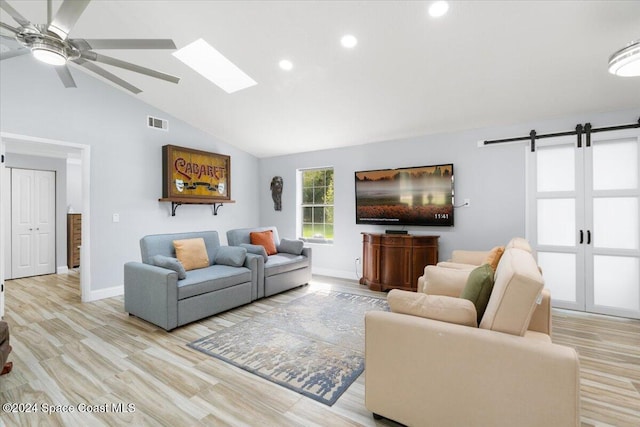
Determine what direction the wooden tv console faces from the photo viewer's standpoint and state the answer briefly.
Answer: facing the viewer and to the left of the viewer

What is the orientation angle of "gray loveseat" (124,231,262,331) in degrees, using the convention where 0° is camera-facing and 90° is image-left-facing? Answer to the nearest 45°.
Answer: approximately 315°

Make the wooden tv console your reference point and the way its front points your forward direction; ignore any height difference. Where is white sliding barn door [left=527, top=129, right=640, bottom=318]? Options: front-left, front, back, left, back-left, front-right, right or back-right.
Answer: back-left

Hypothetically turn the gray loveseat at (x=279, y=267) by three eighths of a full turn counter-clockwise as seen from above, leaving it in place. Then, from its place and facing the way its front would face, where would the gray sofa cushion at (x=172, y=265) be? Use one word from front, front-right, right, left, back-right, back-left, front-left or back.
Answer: back-left

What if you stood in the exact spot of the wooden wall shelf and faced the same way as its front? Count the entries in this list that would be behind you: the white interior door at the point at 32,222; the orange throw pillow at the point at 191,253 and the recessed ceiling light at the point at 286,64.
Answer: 1

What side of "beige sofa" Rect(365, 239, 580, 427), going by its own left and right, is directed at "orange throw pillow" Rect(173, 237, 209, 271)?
front

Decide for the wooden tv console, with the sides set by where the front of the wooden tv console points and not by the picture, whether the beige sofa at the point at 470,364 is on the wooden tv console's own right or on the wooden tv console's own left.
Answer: on the wooden tv console's own left

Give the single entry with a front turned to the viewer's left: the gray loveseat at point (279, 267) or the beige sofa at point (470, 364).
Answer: the beige sofa

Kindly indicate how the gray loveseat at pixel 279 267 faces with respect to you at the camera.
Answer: facing the viewer and to the right of the viewer

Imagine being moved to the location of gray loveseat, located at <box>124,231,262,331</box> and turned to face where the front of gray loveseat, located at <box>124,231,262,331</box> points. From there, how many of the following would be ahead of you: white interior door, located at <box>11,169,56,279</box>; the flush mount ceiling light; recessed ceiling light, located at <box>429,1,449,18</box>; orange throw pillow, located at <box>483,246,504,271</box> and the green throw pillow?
4

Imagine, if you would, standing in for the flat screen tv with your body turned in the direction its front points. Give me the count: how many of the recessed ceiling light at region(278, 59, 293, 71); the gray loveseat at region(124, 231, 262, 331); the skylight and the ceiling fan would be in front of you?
4

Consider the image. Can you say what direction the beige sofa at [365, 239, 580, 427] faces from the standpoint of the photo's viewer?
facing to the left of the viewer

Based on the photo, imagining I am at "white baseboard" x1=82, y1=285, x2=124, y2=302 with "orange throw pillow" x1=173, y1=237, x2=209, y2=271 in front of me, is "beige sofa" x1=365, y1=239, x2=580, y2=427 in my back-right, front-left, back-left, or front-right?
front-right

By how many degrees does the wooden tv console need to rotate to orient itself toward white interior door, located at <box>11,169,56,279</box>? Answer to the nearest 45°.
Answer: approximately 45° to its right

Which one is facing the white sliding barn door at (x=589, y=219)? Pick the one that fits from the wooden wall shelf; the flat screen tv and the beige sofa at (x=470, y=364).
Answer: the wooden wall shelf

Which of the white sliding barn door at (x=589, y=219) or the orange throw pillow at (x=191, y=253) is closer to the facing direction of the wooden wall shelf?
the white sliding barn door
